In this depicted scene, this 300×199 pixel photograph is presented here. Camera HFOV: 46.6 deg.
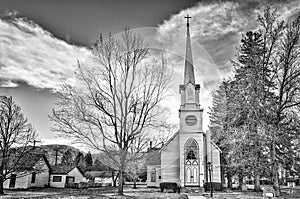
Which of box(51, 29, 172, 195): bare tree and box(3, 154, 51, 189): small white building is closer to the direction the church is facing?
the bare tree

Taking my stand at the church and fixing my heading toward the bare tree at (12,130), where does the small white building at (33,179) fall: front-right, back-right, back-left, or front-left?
front-right

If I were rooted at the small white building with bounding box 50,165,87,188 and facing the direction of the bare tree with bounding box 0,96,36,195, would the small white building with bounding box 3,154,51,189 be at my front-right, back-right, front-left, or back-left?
front-right

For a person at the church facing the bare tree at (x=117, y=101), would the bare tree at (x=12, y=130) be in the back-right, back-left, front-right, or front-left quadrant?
front-right

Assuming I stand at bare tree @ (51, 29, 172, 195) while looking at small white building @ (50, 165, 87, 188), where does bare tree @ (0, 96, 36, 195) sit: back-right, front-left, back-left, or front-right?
front-left

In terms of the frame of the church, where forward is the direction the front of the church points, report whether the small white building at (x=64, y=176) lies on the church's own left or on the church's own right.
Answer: on the church's own right

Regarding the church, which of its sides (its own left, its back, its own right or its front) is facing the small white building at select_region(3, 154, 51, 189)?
right

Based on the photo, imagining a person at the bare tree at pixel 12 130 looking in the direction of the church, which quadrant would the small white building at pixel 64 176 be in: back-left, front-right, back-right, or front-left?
front-left

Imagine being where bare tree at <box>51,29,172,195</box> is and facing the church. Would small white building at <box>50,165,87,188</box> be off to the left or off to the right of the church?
left

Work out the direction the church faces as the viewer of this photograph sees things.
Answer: facing the viewer

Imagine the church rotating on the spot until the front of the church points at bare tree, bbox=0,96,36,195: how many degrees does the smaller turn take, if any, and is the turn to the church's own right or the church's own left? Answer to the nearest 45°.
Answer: approximately 45° to the church's own right

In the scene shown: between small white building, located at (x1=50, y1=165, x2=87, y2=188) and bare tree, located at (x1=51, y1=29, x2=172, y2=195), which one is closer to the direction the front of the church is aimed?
the bare tree
